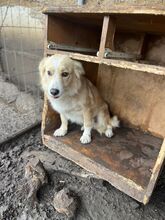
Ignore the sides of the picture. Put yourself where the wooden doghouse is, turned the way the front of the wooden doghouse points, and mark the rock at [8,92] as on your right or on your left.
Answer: on your right

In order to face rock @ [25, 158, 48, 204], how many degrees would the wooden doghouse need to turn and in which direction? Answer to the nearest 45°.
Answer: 0° — it already faces it
